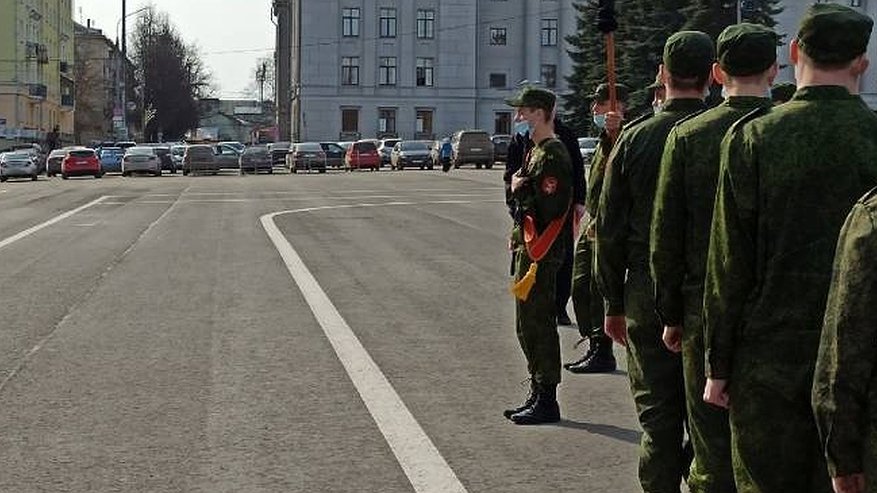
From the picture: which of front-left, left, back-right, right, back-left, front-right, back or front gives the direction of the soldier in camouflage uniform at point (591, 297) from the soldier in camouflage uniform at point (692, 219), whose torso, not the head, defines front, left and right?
front

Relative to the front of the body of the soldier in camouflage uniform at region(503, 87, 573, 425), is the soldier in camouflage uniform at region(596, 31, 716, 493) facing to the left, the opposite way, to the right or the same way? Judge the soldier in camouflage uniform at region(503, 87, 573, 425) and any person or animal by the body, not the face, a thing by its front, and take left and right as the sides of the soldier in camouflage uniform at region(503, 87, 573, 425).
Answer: to the right

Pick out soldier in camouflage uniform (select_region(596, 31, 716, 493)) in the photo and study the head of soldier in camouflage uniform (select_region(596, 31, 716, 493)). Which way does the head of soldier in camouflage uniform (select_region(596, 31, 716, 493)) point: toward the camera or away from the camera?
away from the camera

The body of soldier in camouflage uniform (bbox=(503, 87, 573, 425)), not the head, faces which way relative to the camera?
to the viewer's left

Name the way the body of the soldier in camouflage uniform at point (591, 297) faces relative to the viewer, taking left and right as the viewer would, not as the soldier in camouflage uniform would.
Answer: facing to the left of the viewer

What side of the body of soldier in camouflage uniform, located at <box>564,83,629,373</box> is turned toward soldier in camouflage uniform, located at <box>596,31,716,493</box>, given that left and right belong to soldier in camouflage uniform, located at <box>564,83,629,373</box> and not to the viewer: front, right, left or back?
left

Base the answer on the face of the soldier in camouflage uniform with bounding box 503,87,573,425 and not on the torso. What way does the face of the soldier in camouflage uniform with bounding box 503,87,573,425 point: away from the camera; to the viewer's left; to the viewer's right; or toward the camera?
to the viewer's left

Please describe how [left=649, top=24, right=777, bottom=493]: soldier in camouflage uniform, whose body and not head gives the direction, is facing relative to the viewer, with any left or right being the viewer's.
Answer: facing away from the viewer

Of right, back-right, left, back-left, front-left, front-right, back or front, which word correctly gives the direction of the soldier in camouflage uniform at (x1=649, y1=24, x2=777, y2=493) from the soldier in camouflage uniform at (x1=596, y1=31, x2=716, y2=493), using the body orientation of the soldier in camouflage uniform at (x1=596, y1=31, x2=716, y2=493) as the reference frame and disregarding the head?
back

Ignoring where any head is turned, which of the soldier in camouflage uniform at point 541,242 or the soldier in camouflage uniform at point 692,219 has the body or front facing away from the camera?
the soldier in camouflage uniform at point 692,219

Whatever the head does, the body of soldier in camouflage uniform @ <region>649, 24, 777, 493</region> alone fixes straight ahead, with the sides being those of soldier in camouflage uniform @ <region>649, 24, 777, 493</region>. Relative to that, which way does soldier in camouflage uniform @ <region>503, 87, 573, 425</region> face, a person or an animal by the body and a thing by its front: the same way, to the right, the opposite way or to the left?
to the left

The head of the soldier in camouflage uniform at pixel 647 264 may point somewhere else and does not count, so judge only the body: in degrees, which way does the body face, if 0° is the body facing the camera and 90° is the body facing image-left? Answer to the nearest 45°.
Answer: approximately 180°

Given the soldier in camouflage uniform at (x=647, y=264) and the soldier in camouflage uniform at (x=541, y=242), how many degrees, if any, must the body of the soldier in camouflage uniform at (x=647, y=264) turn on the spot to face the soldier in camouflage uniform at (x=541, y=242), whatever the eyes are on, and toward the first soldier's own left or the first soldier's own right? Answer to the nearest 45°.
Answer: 0° — they already face them

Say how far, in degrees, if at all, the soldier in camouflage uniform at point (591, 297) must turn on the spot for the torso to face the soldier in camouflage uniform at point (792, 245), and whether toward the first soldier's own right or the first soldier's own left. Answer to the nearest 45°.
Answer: approximately 90° to the first soldier's own left

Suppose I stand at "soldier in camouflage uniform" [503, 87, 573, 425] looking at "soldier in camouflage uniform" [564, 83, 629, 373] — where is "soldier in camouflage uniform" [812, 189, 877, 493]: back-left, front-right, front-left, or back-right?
back-right
